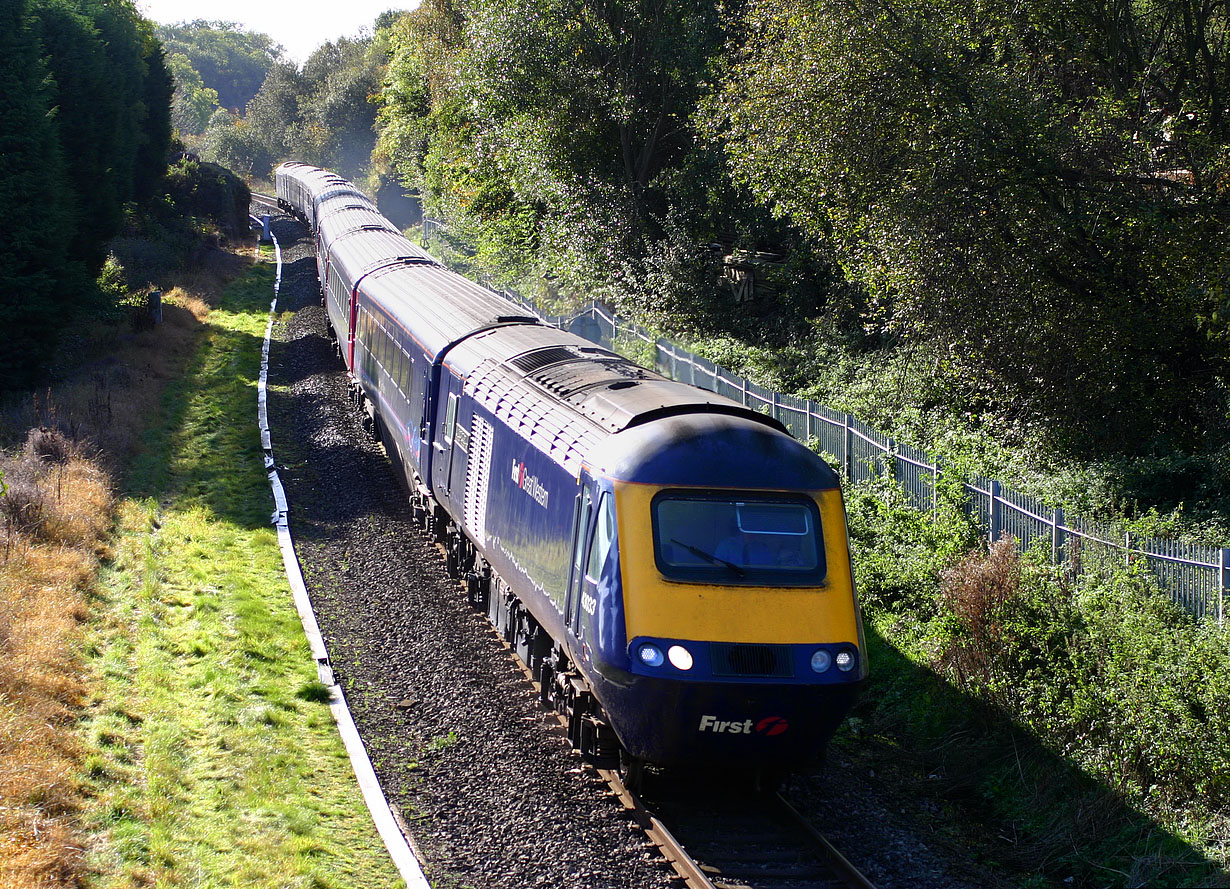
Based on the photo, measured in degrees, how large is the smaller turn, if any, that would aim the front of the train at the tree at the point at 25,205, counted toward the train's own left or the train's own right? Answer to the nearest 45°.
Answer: approximately 180°

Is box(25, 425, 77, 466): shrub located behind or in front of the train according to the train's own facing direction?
behind
